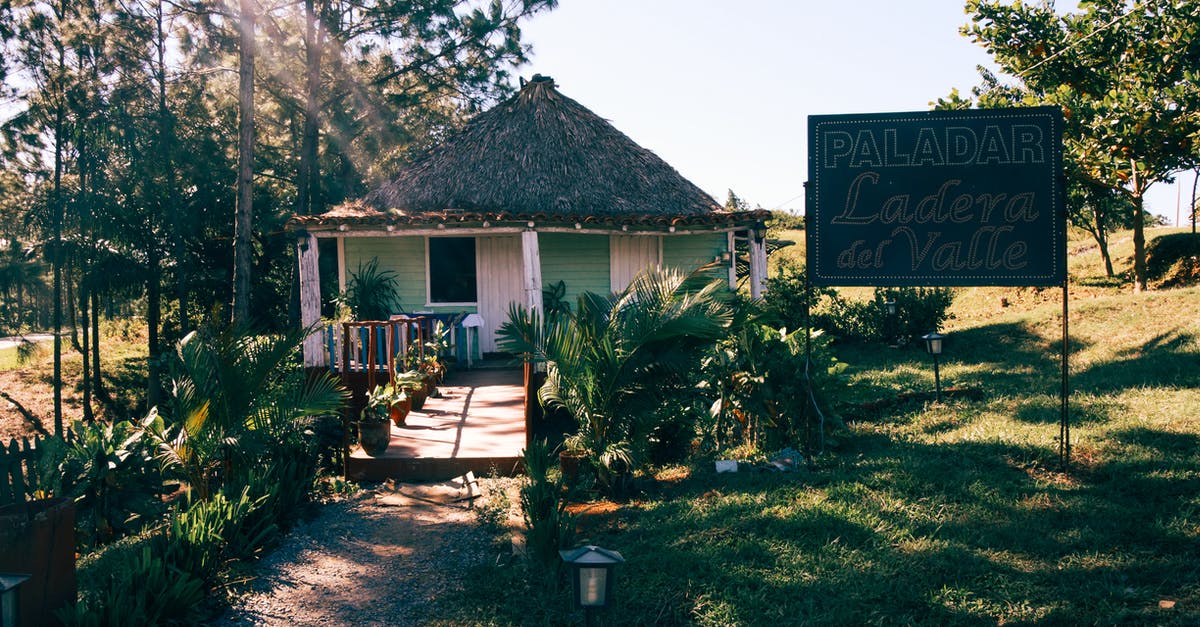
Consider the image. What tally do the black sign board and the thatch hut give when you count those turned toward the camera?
2

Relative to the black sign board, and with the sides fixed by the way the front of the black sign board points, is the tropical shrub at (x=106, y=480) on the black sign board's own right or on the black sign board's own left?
on the black sign board's own right

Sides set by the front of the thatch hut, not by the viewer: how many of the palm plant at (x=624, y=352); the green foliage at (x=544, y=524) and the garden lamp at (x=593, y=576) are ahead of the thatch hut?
3

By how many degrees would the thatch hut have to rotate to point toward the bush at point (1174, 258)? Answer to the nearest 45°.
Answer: approximately 90° to its left

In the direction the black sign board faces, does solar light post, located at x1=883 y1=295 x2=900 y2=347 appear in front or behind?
behind

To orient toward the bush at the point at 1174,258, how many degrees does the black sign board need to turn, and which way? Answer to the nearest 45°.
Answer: approximately 180°

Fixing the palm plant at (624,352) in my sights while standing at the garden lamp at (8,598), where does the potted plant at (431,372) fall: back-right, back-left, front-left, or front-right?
front-left

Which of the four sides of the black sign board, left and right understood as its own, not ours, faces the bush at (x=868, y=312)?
back

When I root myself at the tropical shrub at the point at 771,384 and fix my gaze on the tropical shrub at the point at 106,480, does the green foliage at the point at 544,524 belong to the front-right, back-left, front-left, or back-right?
front-left

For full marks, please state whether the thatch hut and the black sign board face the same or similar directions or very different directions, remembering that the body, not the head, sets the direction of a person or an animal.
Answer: same or similar directions

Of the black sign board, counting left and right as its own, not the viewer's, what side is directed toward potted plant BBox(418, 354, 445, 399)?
right

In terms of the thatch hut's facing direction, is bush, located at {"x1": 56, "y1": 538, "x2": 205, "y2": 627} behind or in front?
in front

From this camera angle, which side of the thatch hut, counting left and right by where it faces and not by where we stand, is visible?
front

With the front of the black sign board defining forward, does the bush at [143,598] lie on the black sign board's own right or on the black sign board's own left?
on the black sign board's own right
